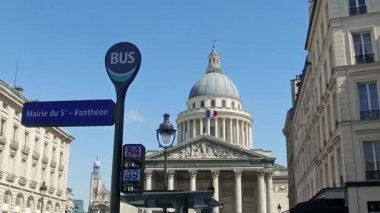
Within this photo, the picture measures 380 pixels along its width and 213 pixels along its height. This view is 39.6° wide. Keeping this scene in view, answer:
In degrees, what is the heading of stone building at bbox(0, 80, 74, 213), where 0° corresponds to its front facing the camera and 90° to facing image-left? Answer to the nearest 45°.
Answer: approximately 315°

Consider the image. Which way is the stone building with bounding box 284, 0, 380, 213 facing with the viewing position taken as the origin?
facing the viewer and to the left of the viewer

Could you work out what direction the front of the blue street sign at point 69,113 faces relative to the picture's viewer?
facing the viewer

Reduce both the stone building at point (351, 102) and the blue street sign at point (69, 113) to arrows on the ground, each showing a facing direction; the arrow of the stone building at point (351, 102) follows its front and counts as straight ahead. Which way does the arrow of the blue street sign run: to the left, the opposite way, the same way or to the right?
to the left

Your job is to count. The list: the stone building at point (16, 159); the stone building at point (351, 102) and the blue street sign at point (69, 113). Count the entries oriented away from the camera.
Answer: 0

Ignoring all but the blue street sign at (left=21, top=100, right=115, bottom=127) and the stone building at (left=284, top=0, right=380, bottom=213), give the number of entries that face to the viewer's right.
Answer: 0

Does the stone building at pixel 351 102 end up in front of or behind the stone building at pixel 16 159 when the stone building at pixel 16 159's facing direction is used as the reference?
in front

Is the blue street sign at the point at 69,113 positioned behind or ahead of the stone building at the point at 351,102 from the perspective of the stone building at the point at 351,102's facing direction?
ahead

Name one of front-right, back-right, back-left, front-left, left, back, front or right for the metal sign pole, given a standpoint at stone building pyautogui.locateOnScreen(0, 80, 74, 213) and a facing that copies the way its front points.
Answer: front-right

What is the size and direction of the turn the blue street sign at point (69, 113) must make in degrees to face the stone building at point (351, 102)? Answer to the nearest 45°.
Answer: approximately 135° to its left

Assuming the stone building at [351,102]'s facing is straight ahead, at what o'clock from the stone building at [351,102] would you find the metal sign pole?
The metal sign pole is roughly at 11 o'clock from the stone building.

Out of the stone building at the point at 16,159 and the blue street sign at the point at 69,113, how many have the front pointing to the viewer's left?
0

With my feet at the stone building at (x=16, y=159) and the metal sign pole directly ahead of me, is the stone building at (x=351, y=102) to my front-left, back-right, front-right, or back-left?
front-left

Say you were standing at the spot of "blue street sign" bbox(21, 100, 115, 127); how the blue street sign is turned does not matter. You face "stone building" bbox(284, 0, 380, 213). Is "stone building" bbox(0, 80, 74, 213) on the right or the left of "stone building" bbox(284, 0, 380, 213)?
left
